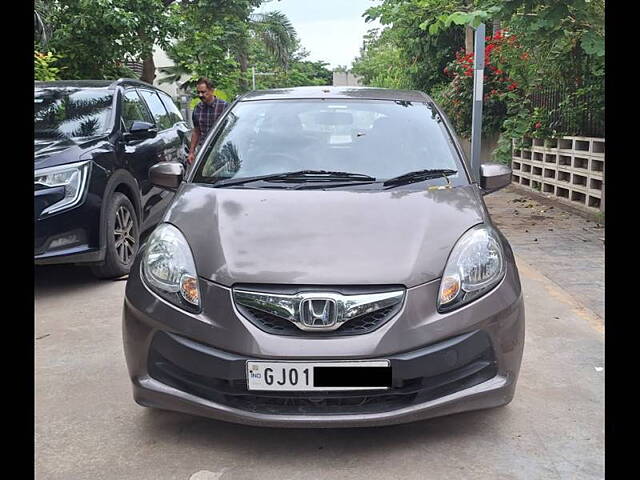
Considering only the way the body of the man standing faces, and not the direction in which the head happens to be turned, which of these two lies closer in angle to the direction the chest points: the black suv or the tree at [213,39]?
the black suv

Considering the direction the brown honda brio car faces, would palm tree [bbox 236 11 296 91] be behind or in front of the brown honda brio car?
behind

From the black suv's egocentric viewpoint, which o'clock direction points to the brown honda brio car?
The brown honda brio car is roughly at 10 o'clock from the black suv.

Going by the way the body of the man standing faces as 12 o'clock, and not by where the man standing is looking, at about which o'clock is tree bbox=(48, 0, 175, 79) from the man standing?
The tree is roughly at 4 o'clock from the man standing.

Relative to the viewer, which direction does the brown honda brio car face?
toward the camera

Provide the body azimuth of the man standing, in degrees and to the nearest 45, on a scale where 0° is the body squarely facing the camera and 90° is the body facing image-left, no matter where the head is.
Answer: approximately 45°

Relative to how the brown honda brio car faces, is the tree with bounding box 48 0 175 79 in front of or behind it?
behind

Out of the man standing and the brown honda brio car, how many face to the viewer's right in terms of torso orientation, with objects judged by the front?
0

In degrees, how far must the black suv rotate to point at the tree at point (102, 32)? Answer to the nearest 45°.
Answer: approximately 135° to its right

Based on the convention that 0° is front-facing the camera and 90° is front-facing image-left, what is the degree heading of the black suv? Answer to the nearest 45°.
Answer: approximately 45°

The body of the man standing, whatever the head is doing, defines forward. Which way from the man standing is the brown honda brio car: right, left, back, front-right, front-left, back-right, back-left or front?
front-left

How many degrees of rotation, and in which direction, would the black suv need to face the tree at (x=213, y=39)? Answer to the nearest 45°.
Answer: approximately 135° to its right
